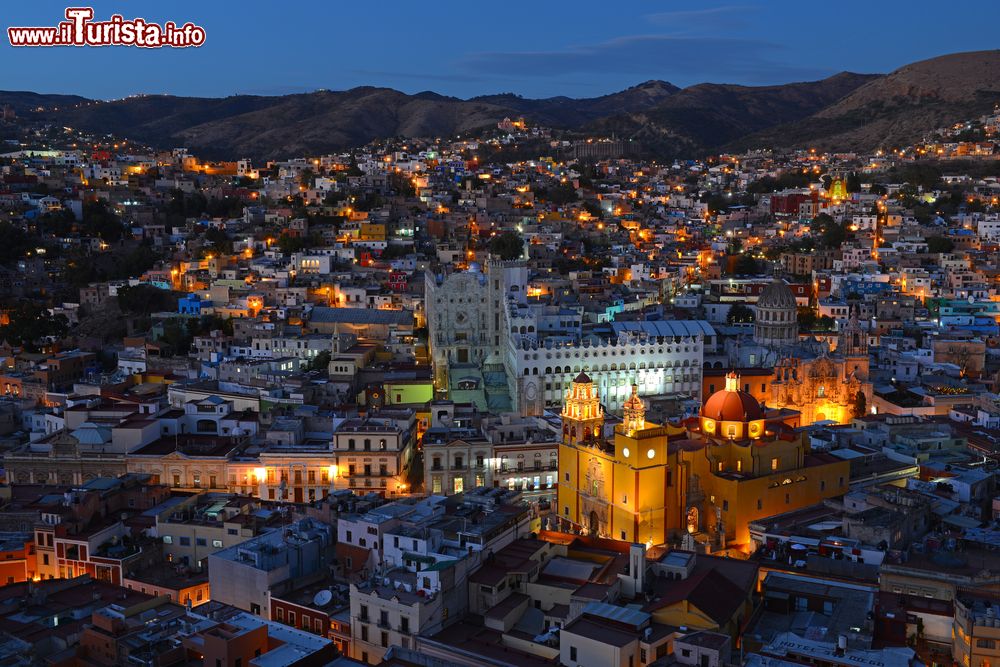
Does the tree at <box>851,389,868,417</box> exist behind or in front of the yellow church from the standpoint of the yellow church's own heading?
behind

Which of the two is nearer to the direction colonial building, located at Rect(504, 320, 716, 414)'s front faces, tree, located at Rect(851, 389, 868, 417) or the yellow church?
the yellow church

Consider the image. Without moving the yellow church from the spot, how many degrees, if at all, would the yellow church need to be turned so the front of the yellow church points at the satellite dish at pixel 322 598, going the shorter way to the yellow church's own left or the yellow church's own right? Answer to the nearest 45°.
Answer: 0° — it already faces it

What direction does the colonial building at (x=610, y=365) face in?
toward the camera

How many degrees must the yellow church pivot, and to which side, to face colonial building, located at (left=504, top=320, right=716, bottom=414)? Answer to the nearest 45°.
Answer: approximately 135° to its right

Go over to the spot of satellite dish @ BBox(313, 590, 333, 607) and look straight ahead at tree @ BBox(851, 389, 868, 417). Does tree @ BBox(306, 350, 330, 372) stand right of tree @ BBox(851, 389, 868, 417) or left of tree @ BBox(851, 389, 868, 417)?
left

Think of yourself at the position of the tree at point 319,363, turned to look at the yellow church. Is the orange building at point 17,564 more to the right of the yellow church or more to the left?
right

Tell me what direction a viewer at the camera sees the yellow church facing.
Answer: facing the viewer and to the left of the viewer

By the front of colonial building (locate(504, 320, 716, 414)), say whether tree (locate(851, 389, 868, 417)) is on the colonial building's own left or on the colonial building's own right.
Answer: on the colonial building's own left

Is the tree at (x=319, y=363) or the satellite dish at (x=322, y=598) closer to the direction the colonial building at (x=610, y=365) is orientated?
the satellite dish

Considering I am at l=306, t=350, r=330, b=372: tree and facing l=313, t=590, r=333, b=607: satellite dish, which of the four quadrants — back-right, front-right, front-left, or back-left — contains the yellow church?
front-left

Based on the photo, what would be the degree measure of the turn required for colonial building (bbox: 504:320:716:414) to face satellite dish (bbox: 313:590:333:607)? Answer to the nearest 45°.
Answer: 0° — it already faces it

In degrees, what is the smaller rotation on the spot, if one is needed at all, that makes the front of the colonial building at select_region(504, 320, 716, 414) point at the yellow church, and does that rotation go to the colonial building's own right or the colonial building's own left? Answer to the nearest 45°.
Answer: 0° — it already faces it

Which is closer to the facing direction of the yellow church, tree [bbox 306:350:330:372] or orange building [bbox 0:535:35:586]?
the orange building

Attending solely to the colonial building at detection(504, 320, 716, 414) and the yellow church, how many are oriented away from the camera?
0

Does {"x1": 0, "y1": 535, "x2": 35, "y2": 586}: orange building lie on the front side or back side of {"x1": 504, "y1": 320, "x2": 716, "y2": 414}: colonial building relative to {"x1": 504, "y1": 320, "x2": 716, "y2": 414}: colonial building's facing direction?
on the front side

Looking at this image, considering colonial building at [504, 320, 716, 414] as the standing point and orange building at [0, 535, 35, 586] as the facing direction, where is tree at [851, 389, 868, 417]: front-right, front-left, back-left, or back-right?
back-left

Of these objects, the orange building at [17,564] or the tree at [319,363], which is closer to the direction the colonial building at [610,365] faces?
the orange building

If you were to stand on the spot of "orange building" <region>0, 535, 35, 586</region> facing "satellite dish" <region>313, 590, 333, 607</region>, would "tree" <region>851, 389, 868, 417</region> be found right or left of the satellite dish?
left

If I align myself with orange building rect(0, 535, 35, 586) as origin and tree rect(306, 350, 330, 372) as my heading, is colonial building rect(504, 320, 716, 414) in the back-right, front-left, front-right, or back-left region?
front-right
